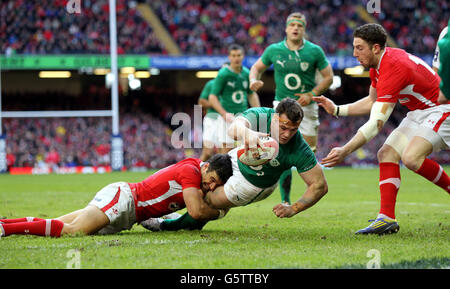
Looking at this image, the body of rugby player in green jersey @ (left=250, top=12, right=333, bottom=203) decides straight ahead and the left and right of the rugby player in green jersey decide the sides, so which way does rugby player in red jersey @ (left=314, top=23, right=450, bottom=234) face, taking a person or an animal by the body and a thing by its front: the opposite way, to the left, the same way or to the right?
to the right

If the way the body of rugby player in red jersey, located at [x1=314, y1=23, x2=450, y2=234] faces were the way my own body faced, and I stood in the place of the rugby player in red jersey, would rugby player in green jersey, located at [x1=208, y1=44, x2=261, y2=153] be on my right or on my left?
on my right

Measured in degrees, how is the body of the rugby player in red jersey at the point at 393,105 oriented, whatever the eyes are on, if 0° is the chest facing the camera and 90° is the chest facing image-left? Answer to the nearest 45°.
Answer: approximately 90°

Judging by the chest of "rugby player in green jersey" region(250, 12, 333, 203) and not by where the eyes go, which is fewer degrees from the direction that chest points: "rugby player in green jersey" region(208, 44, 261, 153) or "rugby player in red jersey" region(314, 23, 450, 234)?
the rugby player in red jersey

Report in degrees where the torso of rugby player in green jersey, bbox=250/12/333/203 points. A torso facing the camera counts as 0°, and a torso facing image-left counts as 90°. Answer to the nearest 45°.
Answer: approximately 0°

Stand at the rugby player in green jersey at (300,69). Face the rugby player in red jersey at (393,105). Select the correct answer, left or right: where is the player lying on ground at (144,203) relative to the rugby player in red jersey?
right

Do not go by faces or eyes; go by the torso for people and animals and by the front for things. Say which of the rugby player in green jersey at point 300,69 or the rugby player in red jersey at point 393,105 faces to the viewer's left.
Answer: the rugby player in red jersey

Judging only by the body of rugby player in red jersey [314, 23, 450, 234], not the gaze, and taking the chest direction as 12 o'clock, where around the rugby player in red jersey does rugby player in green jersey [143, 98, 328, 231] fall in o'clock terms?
The rugby player in green jersey is roughly at 11 o'clock from the rugby player in red jersey.

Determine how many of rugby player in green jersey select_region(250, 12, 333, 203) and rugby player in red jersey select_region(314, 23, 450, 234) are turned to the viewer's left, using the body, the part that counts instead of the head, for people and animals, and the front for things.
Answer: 1

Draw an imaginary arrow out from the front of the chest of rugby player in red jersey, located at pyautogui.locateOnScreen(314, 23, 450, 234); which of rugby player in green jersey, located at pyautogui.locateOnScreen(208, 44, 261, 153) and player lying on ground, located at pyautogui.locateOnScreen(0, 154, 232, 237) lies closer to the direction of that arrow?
the player lying on ground

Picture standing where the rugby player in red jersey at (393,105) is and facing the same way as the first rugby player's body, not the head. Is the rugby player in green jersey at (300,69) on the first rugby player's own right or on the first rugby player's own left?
on the first rugby player's own right
